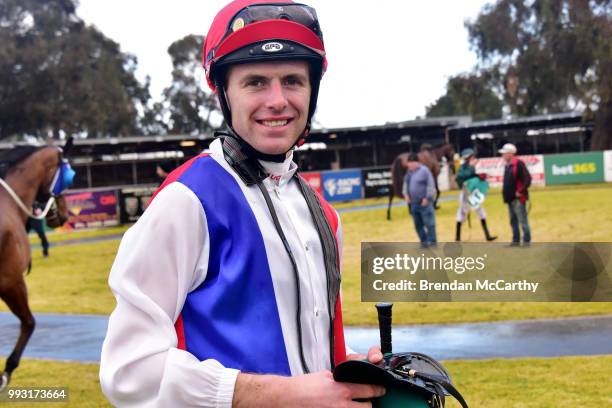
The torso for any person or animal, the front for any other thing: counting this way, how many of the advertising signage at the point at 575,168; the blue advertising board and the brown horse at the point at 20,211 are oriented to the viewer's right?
1

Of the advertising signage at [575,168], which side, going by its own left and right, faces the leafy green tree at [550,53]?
back

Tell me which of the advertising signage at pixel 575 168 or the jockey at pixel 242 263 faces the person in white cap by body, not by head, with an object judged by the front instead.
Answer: the advertising signage

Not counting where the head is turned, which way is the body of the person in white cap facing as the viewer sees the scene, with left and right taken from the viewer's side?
facing the viewer and to the left of the viewer

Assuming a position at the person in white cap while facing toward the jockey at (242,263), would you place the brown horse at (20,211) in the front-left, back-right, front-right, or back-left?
front-right

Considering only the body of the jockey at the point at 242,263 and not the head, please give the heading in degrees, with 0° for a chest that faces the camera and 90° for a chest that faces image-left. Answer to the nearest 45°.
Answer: approximately 315°

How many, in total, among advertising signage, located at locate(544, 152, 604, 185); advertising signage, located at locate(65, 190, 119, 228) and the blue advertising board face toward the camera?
3

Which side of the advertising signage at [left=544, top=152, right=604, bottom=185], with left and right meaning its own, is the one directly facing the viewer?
front

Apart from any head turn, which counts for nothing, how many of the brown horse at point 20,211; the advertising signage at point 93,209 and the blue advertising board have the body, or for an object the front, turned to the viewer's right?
1

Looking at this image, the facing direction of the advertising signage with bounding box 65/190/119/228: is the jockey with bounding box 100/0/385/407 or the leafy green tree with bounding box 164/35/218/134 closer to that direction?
the jockey

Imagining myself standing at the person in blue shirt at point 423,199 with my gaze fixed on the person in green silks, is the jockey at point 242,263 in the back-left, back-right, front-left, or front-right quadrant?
back-right

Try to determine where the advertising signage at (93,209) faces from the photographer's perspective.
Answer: facing the viewer

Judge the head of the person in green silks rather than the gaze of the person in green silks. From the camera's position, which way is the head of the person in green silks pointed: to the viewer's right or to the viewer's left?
to the viewer's right

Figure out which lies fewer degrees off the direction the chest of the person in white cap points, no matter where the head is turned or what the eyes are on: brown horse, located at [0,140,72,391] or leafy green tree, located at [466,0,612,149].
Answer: the brown horse

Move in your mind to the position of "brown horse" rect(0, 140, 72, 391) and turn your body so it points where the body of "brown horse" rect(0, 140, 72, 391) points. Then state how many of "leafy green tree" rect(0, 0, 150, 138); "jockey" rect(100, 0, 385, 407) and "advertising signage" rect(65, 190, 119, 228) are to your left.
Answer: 2

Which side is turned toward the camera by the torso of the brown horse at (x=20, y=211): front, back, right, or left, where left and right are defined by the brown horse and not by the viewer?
right
